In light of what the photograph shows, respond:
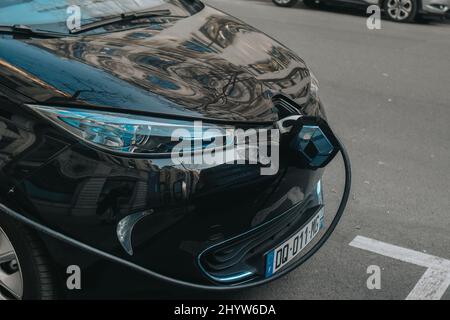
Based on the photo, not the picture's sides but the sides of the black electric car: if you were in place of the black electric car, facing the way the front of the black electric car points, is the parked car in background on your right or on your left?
on your left

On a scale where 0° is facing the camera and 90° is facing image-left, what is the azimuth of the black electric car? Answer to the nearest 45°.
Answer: approximately 315°
